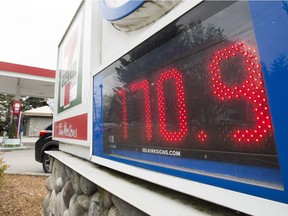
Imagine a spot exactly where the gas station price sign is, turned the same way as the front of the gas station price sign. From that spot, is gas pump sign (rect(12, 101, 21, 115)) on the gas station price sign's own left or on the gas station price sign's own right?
on the gas station price sign's own right

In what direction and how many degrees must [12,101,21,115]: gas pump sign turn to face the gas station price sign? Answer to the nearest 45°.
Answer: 0° — it already faces it

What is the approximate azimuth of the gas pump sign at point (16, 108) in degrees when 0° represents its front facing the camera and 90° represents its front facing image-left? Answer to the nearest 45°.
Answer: approximately 0°

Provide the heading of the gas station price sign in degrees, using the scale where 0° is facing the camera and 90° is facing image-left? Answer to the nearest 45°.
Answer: approximately 45°

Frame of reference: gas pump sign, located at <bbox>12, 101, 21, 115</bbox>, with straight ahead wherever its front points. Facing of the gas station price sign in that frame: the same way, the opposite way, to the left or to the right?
to the right
